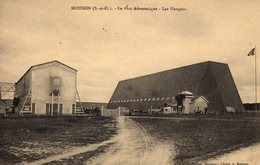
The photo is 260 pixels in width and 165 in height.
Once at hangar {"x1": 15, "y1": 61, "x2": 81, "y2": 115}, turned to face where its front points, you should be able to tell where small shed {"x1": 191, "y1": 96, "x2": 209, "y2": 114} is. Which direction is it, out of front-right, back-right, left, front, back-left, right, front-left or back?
back-left

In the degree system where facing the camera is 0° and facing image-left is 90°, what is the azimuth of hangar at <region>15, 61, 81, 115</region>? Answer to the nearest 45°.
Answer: approximately 0°
